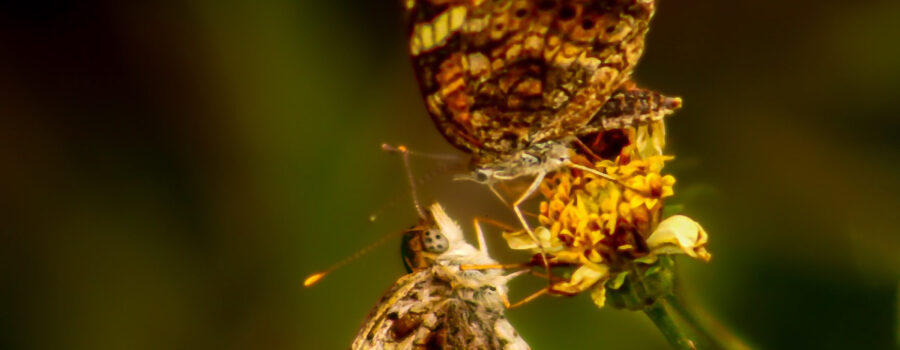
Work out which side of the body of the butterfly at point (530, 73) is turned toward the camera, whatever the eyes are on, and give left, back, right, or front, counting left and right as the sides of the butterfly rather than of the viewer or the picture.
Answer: left
